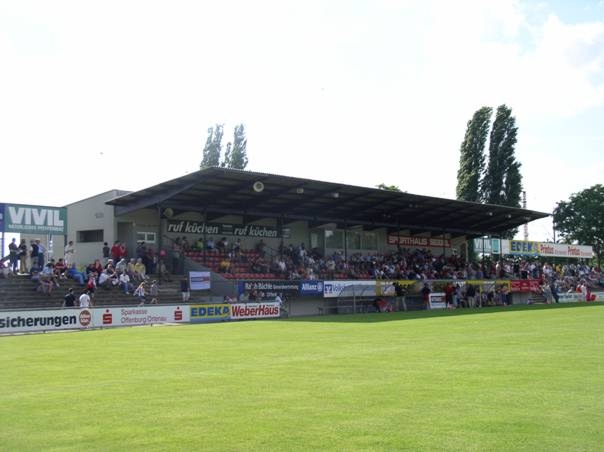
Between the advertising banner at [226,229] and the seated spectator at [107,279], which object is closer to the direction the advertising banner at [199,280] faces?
the seated spectator

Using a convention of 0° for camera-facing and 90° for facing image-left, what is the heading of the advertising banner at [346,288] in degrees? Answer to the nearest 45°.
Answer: approximately 0°

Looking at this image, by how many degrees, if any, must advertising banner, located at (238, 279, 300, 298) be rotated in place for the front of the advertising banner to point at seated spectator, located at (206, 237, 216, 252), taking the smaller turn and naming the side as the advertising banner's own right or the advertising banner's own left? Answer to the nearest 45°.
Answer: approximately 135° to the advertising banner's own right

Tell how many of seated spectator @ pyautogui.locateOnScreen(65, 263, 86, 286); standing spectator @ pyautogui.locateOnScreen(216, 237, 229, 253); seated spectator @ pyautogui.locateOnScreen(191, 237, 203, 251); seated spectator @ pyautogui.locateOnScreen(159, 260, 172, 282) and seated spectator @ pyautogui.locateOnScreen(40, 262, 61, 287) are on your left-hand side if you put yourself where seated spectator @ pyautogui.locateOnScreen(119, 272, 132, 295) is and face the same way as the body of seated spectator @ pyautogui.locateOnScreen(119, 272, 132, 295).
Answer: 3

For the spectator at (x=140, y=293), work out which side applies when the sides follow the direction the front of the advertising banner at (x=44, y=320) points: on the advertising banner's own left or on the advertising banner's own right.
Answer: on the advertising banner's own left
